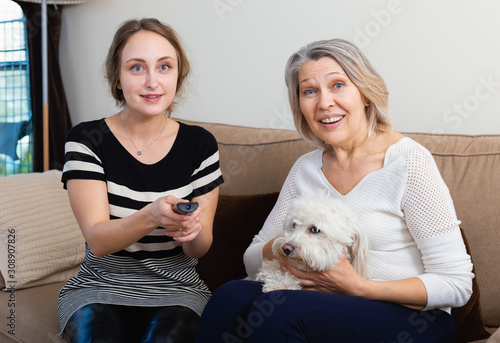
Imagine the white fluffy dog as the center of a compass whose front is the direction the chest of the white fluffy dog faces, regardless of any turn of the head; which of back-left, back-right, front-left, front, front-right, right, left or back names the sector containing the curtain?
right

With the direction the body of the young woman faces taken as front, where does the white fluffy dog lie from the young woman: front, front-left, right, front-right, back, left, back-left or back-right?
front-left

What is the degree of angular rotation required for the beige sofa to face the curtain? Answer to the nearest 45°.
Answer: approximately 135° to its right

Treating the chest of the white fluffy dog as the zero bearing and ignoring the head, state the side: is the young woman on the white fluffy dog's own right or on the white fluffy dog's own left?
on the white fluffy dog's own right

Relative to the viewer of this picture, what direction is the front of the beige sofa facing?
facing the viewer

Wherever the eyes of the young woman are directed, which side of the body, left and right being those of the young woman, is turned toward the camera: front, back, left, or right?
front

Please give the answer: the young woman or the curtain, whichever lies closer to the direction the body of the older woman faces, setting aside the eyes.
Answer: the young woman

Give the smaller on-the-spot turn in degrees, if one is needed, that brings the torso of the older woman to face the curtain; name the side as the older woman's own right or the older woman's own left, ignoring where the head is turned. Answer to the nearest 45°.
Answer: approximately 90° to the older woman's own right

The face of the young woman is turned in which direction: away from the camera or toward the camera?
toward the camera

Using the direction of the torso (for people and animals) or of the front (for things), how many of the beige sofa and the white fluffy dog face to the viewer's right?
0

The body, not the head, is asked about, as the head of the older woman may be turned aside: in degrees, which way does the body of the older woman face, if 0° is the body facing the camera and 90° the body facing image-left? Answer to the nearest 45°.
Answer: approximately 45°

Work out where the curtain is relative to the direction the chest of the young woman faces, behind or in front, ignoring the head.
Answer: behind
